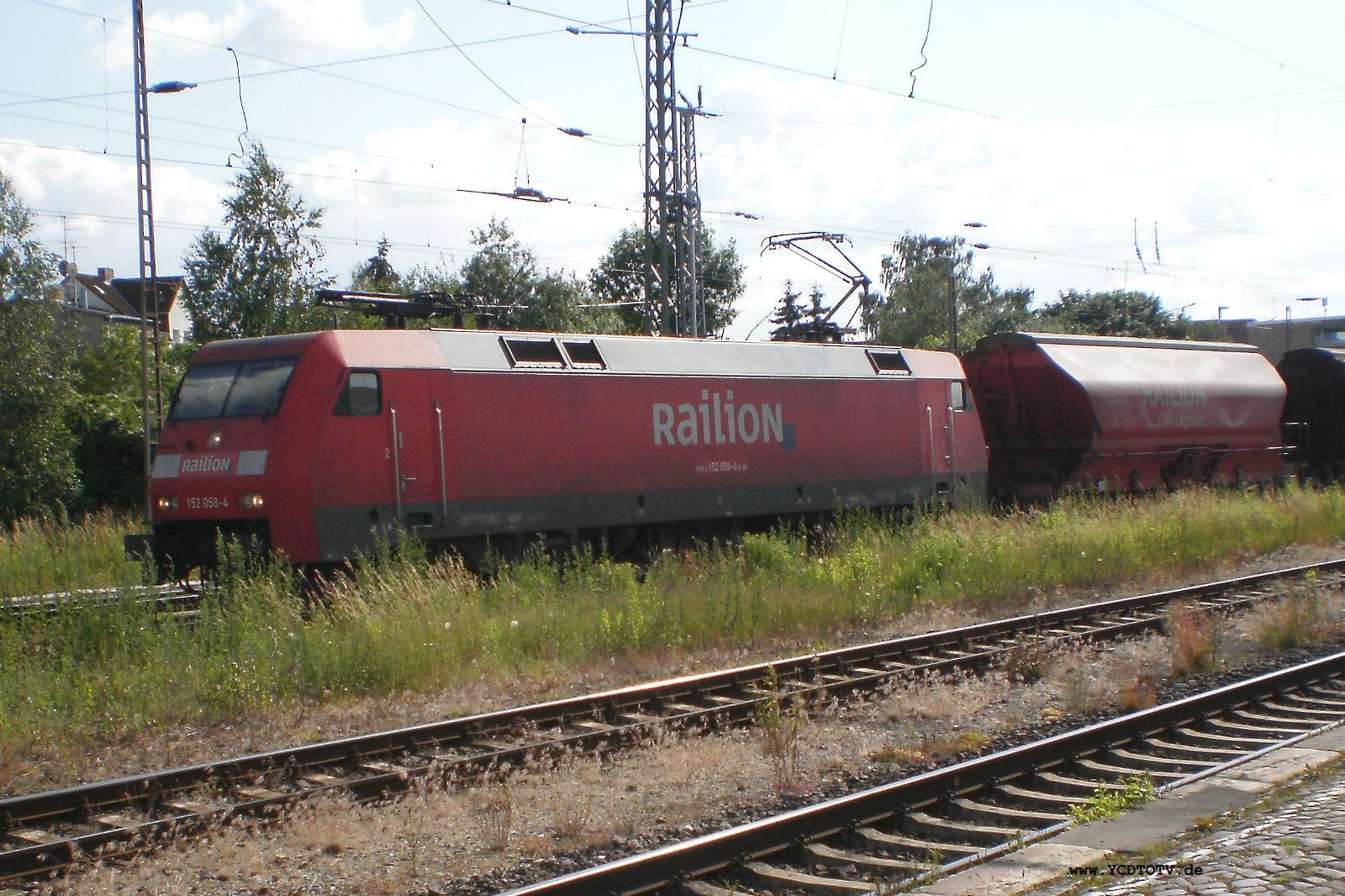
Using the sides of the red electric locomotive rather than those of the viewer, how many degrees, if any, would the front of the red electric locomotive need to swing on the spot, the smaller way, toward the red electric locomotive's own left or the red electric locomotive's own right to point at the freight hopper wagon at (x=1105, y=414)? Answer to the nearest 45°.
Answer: approximately 180°

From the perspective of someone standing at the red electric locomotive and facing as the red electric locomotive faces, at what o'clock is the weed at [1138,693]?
The weed is roughly at 9 o'clock from the red electric locomotive.

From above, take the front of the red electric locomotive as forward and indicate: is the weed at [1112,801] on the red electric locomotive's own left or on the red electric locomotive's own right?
on the red electric locomotive's own left

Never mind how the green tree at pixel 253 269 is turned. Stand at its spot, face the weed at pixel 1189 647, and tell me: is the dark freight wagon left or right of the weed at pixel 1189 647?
left

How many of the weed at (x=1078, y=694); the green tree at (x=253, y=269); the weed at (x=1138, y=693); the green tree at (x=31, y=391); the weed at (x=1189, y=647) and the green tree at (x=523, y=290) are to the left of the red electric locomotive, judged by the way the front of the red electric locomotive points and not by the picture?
3

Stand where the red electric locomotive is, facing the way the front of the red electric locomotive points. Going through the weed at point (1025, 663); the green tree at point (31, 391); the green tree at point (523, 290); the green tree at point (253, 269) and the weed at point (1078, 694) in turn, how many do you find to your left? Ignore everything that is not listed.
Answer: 2

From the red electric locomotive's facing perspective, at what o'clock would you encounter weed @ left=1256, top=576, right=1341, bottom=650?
The weed is roughly at 8 o'clock from the red electric locomotive.

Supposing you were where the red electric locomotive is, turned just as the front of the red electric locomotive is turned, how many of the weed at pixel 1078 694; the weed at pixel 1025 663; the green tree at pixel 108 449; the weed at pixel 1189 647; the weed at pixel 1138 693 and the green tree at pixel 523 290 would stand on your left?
4

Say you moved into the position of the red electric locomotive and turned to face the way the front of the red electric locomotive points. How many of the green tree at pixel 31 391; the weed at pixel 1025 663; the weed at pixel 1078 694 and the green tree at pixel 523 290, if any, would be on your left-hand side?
2

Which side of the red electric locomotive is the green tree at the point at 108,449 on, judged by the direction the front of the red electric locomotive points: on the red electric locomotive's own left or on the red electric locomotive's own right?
on the red electric locomotive's own right

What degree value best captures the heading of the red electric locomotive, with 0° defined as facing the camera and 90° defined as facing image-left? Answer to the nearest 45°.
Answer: approximately 45°
